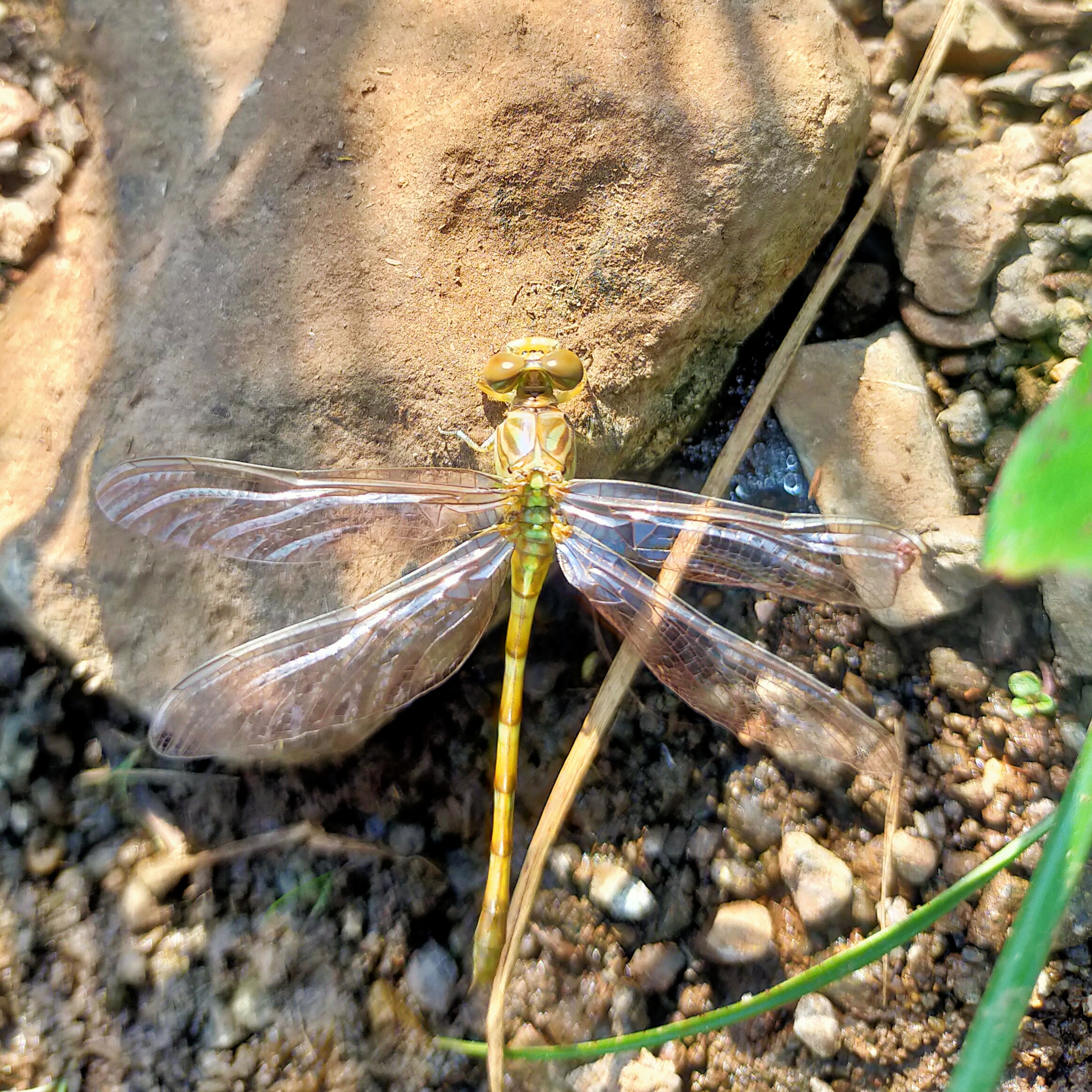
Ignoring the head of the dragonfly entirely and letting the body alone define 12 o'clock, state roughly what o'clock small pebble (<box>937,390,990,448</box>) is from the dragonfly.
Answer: The small pebble is roughly at 3 o'clock from the dragonfly.

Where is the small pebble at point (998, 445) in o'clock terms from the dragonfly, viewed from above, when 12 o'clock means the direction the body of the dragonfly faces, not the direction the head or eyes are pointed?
The small pebble is roughly at 3 o'clock from the dragonfly.

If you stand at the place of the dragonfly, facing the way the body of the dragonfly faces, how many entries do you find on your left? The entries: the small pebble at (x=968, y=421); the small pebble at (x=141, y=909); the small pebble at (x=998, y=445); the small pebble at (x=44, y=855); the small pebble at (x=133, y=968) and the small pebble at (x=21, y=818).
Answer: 4

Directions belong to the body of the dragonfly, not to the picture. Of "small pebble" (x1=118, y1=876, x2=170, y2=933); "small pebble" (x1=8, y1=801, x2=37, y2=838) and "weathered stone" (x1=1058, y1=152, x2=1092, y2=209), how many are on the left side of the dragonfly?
2

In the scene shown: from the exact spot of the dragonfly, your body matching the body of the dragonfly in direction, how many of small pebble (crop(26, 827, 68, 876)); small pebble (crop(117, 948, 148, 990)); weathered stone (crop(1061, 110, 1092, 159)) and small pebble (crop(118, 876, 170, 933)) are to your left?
3

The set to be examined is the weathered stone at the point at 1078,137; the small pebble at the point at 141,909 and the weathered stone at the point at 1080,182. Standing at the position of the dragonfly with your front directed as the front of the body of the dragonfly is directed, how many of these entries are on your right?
2

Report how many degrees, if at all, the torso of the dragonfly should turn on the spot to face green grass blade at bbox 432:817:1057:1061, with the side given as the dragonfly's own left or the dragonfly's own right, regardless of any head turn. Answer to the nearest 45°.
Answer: approximately 180°

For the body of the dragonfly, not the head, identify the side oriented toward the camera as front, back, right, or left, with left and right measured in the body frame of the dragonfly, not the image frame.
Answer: back

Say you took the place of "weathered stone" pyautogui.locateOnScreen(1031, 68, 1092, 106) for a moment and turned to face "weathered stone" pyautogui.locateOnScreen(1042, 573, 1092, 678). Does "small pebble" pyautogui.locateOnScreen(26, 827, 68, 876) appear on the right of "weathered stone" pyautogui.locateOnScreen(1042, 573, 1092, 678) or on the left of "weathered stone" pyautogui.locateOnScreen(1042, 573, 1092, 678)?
right

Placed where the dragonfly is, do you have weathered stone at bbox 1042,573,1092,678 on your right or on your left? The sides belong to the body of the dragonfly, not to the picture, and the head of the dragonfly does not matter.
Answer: on your right

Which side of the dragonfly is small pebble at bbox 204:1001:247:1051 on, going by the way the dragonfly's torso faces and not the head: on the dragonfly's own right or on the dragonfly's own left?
on the dragonfly's own left

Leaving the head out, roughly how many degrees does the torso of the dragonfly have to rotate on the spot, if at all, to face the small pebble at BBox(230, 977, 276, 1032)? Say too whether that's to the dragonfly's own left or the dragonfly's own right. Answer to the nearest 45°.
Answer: approximately 90° to the dragonfly's own left
